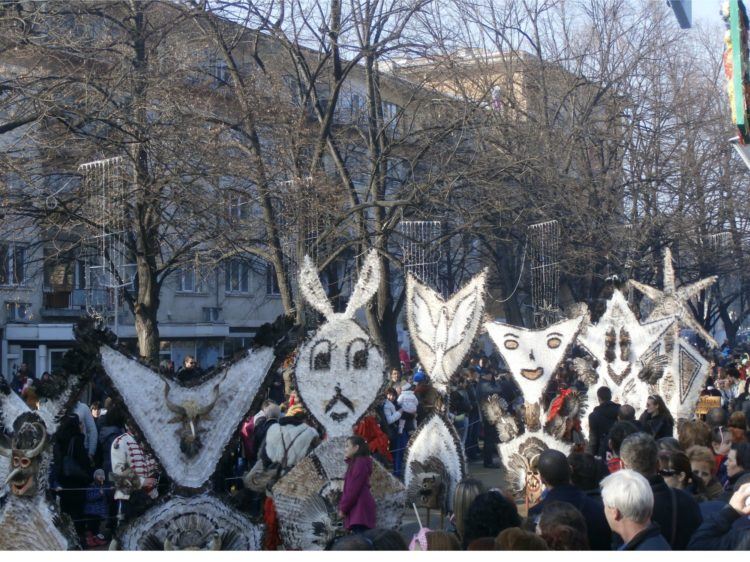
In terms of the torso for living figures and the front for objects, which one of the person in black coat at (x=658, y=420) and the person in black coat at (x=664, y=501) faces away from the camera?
the person in black coat at (x=664, y=501)

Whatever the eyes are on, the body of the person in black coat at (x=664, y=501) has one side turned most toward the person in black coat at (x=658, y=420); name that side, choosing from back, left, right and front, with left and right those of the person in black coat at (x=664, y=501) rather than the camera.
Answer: front

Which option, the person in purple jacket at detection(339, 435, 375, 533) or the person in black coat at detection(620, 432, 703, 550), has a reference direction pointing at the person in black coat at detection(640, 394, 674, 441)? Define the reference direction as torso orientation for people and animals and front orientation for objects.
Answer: the person in black coat at detection(620, 432, 703, 550)

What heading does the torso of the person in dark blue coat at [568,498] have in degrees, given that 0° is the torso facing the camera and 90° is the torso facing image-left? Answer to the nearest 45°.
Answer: approximately 135°

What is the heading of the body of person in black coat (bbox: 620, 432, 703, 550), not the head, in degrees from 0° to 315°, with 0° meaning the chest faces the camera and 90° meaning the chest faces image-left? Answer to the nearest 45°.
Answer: approximately 180°

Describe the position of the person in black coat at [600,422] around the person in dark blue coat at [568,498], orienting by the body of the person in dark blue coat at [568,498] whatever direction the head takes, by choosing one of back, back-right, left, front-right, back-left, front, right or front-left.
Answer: front-right

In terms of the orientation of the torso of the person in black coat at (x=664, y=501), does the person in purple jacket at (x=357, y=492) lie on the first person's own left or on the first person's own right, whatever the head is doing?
on the first person's own left
